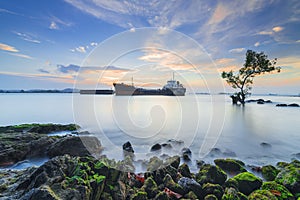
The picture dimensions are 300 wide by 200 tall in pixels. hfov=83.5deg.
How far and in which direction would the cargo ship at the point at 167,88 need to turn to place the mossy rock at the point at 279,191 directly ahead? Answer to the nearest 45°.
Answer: approximately 90° to its left

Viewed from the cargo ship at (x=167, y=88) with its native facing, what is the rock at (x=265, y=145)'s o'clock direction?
The rock is roughly at 8 o'clock from the cargo ship.

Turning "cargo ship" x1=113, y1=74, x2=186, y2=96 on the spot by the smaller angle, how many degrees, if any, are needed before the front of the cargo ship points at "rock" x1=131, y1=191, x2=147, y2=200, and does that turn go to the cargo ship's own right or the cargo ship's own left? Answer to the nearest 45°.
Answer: approximately 90° to the cargo ship's own left

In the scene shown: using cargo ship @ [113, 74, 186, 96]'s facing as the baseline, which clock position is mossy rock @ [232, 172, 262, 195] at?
The mossy rock is roughly at 9 o'clock from the cargo ship.

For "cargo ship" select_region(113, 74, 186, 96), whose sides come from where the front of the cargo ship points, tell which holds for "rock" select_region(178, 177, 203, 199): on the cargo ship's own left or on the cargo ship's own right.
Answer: on the cargo ship's own left

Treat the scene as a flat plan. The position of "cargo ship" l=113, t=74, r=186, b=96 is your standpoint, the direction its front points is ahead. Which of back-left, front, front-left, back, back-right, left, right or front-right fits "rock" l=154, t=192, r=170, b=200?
left

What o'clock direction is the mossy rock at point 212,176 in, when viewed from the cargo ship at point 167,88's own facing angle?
The mossy rock is roughly at 9 o'clock from the cargo ship.

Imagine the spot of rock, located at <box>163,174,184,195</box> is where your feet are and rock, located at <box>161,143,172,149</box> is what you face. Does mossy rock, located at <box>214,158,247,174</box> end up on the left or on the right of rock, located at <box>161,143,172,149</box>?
right

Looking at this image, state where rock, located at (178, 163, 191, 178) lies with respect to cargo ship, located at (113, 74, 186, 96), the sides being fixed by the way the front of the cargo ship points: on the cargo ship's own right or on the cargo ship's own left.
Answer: on the cargo ship's own left

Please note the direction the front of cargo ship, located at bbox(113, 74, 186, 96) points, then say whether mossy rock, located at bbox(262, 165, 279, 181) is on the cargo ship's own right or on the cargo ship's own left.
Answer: on the cargo ship's own left

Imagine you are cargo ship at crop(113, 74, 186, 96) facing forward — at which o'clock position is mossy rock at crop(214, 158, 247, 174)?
The mossy rock is roughly at 9 o'clock from the cargo ship.

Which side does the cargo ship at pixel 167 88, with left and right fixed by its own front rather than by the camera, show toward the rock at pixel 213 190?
left

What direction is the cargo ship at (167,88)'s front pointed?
to the viewer's left

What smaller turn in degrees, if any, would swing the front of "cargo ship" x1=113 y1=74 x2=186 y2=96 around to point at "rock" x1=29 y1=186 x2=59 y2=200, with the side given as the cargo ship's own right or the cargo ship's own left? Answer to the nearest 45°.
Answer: approximately 90° to the cargo ship's own left

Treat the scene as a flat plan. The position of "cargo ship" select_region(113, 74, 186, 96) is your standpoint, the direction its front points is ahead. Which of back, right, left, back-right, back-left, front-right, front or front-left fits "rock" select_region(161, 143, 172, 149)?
left

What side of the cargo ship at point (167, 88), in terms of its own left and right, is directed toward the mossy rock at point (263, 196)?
left
